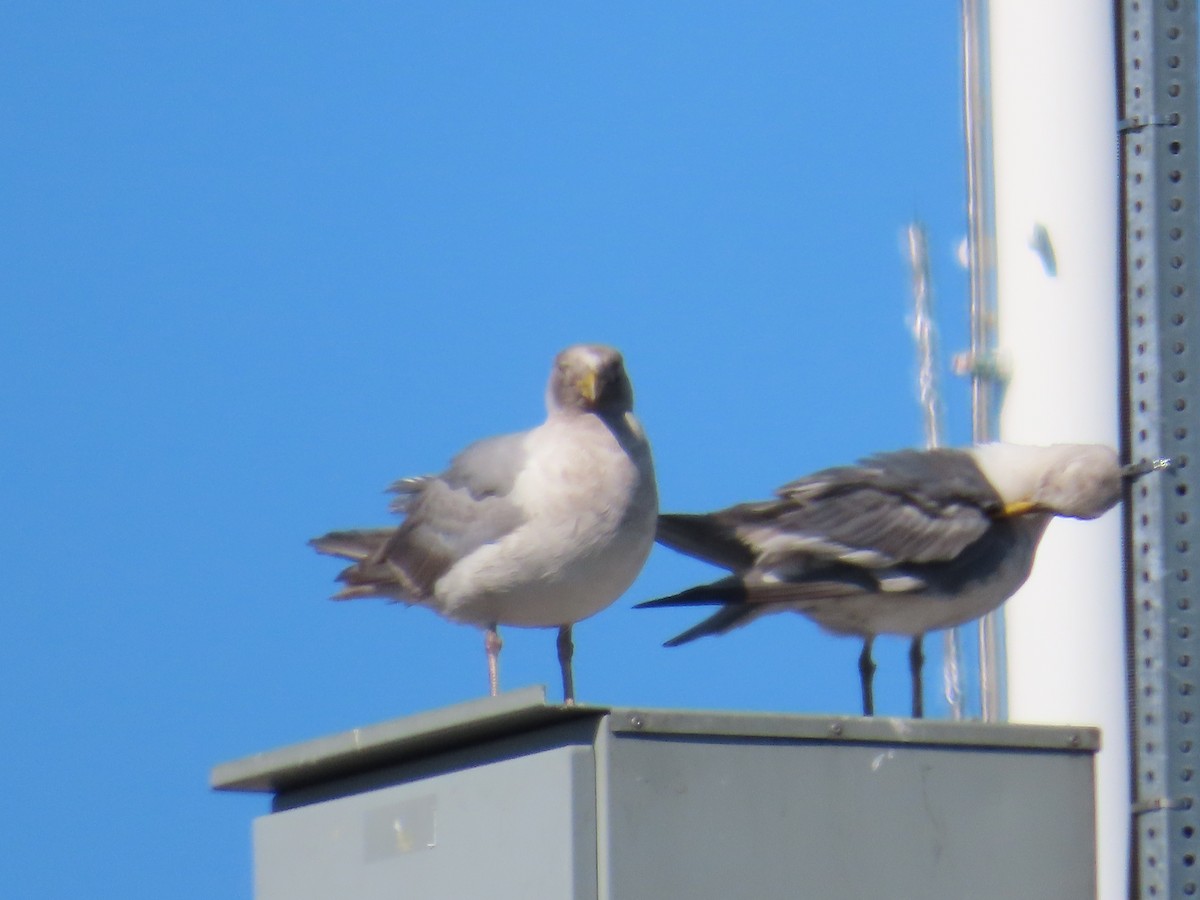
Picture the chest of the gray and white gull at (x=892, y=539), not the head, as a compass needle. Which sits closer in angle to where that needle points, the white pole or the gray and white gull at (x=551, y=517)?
the white pole

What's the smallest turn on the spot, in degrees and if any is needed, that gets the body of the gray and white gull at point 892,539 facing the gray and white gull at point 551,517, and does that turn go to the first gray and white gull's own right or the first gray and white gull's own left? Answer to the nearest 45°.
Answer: approximately 135° to the first gray and white gull's own right

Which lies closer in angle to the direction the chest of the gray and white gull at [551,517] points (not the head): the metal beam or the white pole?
the metal beam

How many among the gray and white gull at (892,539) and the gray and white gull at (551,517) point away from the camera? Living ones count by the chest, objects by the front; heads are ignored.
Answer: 0

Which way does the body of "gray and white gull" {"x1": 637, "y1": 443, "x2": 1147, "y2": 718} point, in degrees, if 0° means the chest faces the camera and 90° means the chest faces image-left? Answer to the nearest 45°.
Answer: approximately 270°

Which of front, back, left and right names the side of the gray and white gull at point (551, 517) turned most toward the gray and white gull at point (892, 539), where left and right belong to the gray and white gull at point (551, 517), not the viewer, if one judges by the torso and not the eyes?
left

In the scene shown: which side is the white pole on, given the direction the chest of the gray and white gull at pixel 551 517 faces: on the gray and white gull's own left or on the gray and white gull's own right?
on the gray and white gull's own left

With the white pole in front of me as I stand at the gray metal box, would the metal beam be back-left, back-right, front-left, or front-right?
front-right
